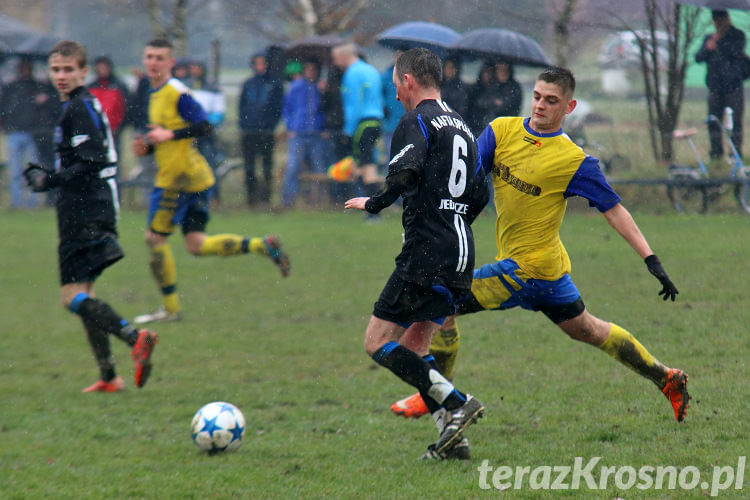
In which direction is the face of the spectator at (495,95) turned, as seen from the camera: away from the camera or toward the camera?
toward the camera

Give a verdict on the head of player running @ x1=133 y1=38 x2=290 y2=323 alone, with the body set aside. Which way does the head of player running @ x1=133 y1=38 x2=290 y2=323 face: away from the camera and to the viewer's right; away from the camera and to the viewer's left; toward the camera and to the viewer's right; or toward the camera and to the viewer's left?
toward the camera and to the viewer's left

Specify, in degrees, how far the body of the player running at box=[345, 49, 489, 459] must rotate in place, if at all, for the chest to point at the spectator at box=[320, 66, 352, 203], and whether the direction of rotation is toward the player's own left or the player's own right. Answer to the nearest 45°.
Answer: approximately 45° to the player's own right

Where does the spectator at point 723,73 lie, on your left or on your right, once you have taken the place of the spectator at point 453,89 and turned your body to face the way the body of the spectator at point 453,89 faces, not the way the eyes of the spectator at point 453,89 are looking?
on your left

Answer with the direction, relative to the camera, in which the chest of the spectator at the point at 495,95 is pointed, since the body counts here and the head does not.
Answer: toward the camera

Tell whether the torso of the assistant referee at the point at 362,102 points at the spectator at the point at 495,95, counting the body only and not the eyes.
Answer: no

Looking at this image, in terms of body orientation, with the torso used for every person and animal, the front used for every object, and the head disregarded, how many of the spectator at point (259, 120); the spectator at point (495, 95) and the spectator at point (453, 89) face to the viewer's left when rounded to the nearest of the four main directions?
0

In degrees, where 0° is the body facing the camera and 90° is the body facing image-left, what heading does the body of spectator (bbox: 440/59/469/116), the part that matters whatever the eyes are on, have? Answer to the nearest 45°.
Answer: approximately 0°
